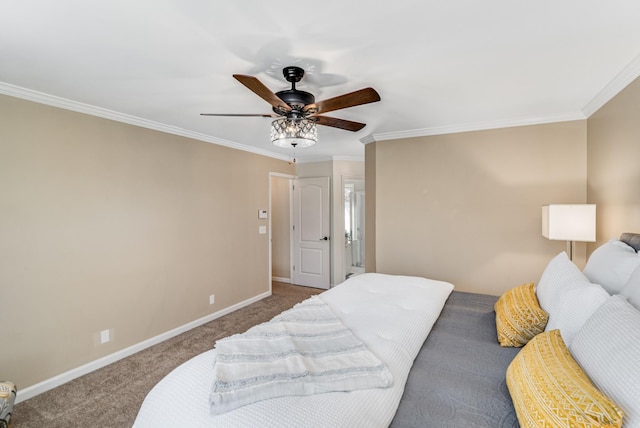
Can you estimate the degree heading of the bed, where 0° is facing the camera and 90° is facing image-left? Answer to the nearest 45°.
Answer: approximately 90°

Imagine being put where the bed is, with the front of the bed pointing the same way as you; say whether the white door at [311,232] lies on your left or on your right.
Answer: on your right
